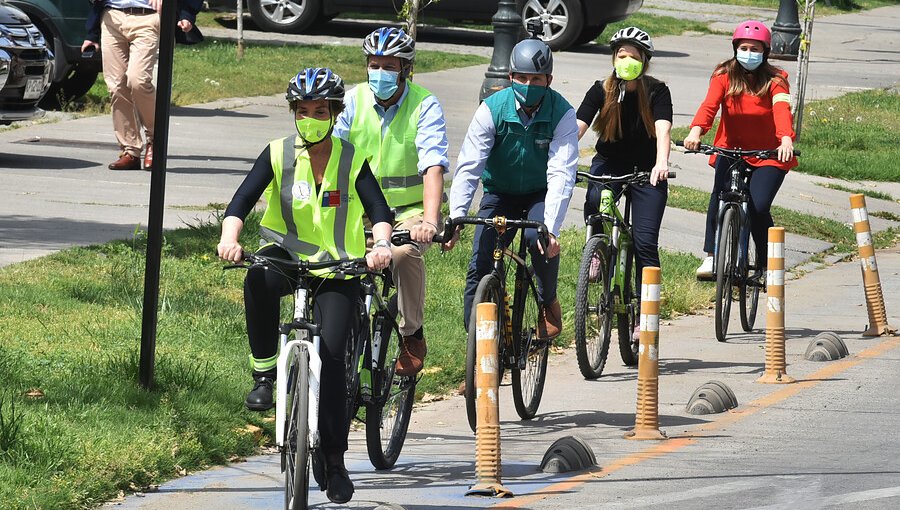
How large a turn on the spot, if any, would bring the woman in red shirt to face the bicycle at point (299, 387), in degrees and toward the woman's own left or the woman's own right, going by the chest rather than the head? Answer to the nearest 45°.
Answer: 0° — they already face it

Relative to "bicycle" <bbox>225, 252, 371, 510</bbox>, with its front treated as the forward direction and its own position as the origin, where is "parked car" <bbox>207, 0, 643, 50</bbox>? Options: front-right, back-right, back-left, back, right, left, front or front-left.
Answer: back

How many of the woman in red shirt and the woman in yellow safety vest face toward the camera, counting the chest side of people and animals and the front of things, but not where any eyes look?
2

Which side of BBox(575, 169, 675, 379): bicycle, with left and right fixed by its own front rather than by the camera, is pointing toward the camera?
front

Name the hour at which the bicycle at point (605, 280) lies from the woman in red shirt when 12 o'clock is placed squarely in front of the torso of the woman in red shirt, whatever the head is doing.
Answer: The bicycle is roughly at 1 o'clock from the woman in red shirt.

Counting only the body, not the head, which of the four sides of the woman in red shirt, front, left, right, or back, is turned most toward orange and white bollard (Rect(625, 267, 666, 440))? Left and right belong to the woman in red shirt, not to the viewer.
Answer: front

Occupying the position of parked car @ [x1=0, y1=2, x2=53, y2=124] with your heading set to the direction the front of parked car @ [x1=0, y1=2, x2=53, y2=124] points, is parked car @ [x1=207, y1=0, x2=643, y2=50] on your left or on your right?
on your left

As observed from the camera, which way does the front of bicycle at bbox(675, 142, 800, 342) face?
facing the viewer

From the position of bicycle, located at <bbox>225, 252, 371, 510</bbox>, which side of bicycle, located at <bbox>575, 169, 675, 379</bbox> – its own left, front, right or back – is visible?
front

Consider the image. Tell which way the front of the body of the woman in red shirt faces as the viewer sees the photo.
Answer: toward the camera

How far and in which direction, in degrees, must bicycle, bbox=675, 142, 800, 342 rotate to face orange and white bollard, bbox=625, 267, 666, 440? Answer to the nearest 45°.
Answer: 0° — it already faces it
